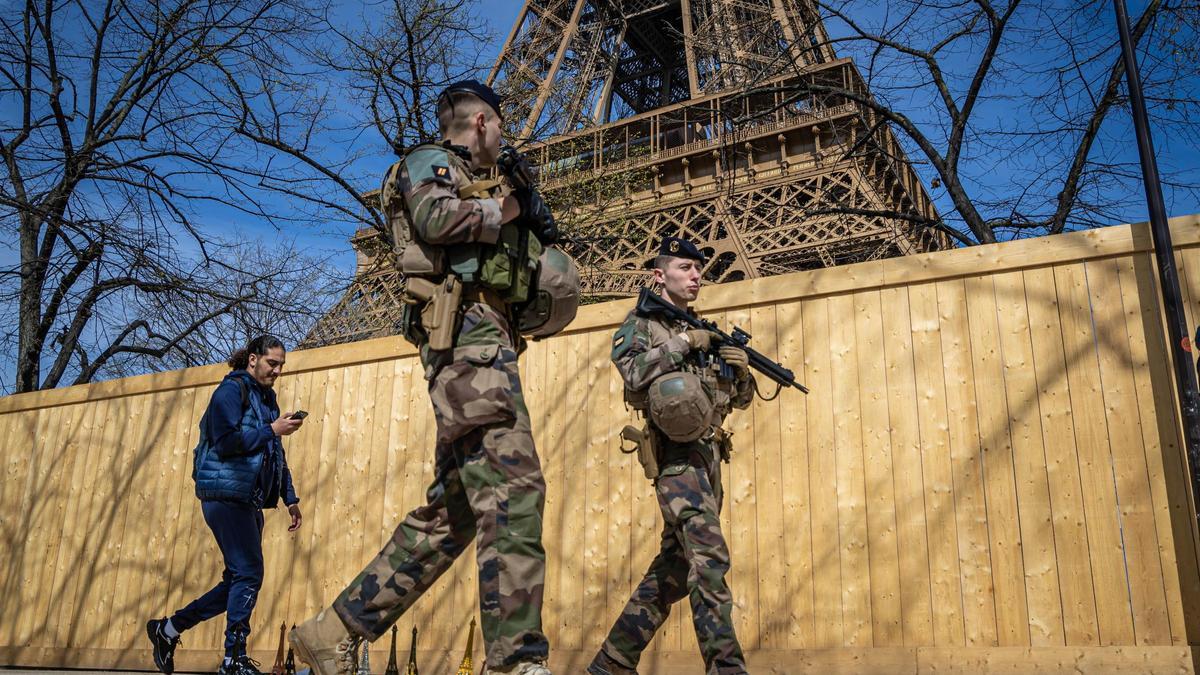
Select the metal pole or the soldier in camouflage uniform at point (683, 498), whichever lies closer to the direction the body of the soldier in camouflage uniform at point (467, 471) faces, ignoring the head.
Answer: the metal pole

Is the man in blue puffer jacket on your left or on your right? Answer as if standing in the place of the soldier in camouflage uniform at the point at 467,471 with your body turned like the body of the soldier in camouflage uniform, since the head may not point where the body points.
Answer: on your left

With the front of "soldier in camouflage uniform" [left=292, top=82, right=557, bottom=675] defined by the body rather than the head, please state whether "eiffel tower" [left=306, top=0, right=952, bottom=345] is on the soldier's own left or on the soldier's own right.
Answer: on the soldier's own left

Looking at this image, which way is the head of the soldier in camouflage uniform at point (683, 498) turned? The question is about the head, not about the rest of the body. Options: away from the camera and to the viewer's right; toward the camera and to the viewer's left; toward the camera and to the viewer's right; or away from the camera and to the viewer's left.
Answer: toward the camera and to the viewer's right

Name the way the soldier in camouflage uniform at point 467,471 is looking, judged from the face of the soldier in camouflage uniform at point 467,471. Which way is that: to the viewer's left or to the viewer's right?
to the viewer's right

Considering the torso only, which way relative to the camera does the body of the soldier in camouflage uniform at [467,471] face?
to the viewer's right

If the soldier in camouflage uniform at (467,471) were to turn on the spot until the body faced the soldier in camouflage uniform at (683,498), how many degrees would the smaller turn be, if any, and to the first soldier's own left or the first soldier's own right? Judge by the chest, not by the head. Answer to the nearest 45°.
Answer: approximately 45° to the first soldier's own left

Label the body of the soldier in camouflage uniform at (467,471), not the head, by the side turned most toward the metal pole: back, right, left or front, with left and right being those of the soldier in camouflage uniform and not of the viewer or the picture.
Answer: front

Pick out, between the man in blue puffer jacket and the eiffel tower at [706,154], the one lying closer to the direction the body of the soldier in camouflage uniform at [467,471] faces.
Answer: the eiffel tower
